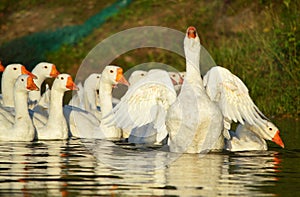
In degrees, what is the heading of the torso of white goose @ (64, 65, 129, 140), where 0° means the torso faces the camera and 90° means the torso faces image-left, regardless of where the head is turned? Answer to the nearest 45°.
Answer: approximately 270°

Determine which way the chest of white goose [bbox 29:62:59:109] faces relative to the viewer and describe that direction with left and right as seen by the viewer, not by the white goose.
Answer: facing to the right of the viewer

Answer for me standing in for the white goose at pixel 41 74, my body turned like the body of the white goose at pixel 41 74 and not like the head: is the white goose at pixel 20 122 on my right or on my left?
on my right

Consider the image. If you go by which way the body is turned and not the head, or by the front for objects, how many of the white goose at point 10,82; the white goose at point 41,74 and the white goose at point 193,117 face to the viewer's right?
2

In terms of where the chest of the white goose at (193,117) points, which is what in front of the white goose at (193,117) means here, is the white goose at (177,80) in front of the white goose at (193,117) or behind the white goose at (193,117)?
behind

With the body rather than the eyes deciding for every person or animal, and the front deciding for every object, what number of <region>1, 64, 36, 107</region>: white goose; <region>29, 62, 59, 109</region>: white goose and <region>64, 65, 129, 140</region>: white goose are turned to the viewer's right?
3

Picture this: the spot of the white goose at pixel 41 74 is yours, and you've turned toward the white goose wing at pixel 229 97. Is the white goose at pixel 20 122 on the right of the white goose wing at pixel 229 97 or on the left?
right

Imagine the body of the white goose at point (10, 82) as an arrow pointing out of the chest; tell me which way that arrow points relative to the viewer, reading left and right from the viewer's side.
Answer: facing to the right of the viewer
